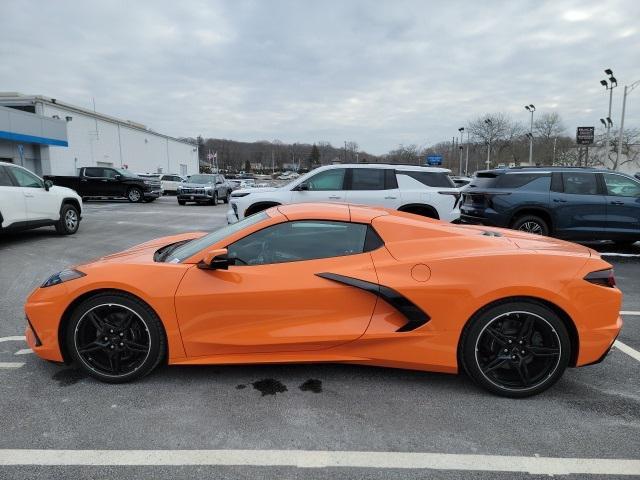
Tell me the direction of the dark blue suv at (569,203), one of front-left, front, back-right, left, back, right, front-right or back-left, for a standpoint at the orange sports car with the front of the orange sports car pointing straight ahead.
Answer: back-right

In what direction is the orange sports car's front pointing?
to the viewer's left

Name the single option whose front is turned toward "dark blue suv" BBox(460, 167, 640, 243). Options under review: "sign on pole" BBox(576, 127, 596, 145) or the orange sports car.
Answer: the sign on pole

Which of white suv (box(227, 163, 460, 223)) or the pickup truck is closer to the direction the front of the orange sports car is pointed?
the pickup truck

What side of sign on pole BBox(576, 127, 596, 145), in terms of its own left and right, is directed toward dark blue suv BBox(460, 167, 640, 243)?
front

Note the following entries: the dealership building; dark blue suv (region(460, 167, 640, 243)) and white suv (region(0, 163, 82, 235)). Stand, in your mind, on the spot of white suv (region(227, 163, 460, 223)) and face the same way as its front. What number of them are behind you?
1

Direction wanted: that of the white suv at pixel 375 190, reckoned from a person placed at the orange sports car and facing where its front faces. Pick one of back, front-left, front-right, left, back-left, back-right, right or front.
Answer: right

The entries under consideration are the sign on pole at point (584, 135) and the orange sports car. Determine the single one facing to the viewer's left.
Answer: the orange sports car

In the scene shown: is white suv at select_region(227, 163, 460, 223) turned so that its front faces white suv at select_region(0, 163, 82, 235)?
yes

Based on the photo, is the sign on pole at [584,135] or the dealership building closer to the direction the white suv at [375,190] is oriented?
the dealership building

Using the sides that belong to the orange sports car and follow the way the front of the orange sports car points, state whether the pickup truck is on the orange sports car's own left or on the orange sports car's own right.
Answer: on the orange sports car's own right

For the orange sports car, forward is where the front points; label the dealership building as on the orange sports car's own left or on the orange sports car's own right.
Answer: on the orange sports car's own right

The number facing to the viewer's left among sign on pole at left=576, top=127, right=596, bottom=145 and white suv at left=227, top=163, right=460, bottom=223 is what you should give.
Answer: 1

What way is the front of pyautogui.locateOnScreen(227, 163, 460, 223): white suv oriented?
to the viewer's left

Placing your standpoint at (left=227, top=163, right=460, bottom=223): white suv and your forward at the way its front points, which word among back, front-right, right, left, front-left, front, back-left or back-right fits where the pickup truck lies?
front-right
